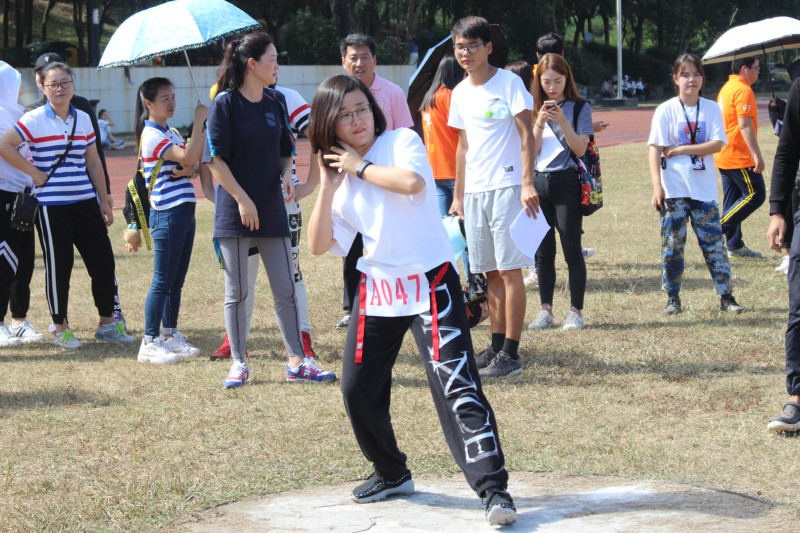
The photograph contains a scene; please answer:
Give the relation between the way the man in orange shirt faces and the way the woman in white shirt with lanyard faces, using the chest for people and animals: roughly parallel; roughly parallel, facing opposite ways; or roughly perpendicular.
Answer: roughly perpendicular

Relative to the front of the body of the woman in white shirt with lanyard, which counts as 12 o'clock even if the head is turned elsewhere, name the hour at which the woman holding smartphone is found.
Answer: The woman holding smartphone is roughly at 2 o'clock from the woman in white shirt with lanyard.

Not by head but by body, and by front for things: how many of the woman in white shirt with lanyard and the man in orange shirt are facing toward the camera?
1

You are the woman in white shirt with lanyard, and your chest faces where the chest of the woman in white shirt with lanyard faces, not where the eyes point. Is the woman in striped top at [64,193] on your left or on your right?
on your right

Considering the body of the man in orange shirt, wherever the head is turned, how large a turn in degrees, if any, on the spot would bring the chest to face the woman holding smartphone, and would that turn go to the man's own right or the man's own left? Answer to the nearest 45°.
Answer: approximately 90° to the man's own right

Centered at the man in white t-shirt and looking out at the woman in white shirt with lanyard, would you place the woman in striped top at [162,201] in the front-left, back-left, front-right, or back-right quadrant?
back-left

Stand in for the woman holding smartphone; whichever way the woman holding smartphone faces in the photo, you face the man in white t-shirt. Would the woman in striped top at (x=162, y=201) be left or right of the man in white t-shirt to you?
right

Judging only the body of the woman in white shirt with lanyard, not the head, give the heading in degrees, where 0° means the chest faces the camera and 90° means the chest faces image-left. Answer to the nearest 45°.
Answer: approximately 0°
